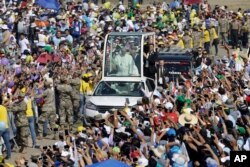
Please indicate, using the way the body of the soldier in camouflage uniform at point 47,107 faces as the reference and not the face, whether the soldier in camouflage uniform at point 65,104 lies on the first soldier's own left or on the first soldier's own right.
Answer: on the first soldier's own right

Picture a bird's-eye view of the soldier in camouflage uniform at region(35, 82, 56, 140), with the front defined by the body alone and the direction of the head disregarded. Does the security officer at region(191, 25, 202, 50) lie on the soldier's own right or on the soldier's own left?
on the soldier's own right

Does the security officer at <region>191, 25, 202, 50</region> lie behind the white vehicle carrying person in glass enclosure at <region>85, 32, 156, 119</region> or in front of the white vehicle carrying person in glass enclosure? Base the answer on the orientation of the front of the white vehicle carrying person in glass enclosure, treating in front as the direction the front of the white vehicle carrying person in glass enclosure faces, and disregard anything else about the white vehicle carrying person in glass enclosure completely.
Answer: behind

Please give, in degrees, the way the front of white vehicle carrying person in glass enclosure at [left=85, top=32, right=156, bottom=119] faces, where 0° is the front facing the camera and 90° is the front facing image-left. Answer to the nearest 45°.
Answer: approximately 45°

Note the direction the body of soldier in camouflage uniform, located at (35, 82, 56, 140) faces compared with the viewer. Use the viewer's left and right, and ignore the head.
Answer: facing away from the viewer and to the left of the viewer
